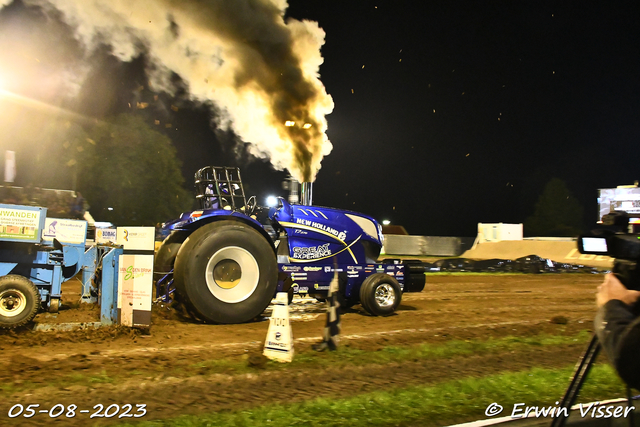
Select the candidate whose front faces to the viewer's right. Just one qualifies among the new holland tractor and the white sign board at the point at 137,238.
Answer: the new holland tractor

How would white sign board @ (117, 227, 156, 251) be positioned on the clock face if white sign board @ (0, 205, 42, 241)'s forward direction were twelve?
white sign board @ (117, 227, 156, 251) is roughly at 10 o'clock from white sign board @ (0, 205, 42, 241).

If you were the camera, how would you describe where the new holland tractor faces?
facing to the right of the viewer

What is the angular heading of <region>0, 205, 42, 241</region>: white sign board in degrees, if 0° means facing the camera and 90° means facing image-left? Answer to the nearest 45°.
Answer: approximately 0°

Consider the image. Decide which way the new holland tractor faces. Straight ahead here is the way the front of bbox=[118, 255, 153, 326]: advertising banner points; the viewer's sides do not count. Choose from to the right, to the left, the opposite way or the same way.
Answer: to the left

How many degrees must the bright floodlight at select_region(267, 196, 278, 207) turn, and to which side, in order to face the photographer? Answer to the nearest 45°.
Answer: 0° — it already faces them

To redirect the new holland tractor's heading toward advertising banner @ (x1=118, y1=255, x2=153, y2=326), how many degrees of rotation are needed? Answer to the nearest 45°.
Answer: approximately 135° to its right

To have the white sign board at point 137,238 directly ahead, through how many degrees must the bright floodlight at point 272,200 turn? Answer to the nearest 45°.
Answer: approximately 45° to its right
